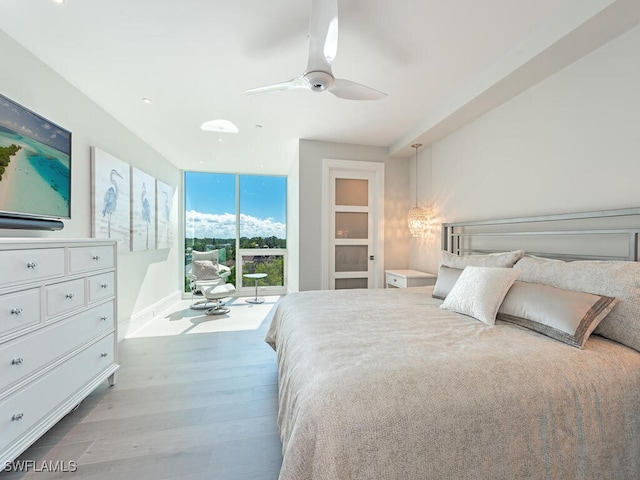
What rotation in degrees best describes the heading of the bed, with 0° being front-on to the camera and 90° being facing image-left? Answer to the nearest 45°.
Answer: approximately 45°

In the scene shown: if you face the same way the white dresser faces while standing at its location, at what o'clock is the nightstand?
The nightstand is roughly at 11 o'clock from the white dresser.

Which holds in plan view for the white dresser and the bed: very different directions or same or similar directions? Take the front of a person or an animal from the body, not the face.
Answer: very different directions

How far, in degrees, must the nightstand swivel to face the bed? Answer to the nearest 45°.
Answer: approximately 45° to its left

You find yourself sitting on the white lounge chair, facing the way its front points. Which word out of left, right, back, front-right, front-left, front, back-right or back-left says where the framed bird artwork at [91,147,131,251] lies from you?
right

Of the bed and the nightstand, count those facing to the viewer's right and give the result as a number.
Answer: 0

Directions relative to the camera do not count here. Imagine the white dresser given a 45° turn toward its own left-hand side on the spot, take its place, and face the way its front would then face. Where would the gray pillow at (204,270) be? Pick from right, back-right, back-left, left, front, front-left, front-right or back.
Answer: front-left

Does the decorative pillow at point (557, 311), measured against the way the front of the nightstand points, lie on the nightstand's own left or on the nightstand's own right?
on the nightstand's own left

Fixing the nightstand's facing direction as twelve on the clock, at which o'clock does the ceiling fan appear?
The ceiling fan is roughly at 11 o'clock from the nightstand.

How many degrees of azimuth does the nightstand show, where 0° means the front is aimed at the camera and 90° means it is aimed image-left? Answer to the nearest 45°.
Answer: approximately 45°

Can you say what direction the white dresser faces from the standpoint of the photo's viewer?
facing the viewer and to the right of the viewer

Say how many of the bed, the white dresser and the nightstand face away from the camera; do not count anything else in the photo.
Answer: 0

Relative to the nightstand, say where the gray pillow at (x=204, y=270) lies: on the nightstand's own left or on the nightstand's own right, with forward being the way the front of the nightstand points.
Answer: on the nightstand's own right

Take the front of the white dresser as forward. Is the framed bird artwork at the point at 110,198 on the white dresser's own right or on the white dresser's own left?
on the white dresser's own left

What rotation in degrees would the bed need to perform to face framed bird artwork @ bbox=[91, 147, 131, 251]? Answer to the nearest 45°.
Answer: approximately 45° to its right

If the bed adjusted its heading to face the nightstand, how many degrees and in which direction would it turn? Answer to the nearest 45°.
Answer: approximately 135° to its right
